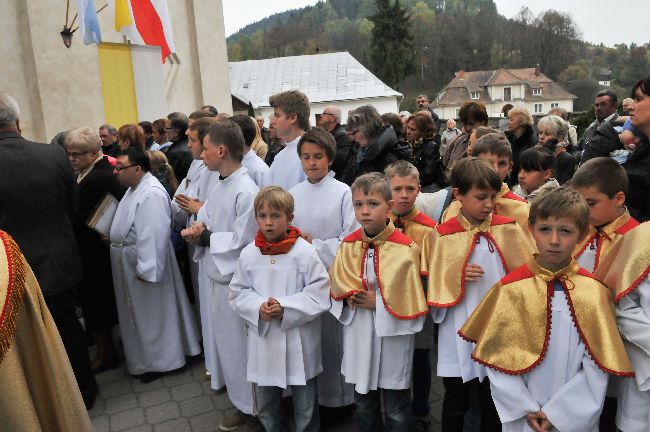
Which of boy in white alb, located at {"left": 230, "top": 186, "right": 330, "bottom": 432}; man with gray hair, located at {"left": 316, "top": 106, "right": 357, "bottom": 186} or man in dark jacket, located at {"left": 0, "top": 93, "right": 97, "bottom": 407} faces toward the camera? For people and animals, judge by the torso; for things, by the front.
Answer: the boy in white alb

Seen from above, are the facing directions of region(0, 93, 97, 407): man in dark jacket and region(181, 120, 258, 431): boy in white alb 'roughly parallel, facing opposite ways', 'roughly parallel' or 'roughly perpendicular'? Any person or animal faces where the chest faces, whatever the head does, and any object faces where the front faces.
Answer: roughly perpendicular

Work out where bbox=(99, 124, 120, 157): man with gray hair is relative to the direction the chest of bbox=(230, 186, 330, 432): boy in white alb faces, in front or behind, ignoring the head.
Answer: behind

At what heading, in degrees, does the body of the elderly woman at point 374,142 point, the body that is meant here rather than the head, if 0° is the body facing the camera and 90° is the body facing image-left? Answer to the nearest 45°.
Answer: approximately 90°

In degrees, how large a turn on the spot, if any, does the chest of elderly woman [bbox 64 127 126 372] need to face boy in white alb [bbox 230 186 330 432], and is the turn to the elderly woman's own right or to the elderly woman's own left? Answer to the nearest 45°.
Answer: approximately 45° to the elderly woman's own left

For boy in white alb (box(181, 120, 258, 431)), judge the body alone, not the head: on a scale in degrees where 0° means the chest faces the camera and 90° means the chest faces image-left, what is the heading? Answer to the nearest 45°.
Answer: approximately 90°

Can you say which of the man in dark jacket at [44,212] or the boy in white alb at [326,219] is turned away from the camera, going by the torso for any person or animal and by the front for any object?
the man in dark jacket

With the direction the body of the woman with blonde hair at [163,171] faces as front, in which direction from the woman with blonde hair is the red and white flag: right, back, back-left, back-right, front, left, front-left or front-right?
right
